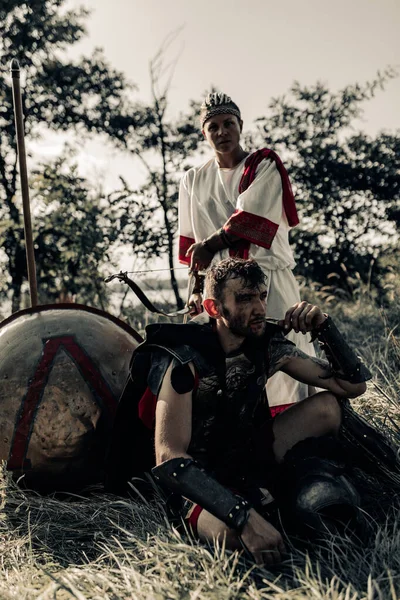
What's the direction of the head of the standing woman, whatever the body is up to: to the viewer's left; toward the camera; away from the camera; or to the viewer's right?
toward the camera

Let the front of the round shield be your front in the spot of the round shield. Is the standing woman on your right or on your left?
on your left

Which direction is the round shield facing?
toward the camera

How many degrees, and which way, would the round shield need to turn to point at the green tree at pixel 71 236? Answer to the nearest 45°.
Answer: approximately 180°

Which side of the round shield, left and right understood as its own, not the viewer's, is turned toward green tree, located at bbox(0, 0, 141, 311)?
back
